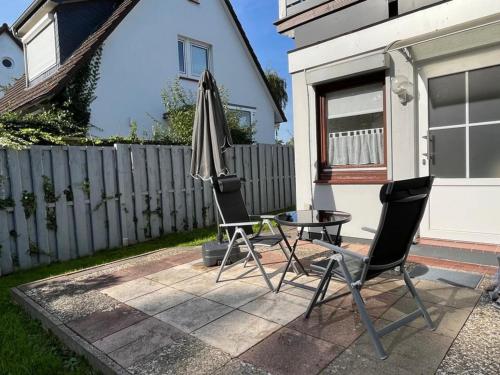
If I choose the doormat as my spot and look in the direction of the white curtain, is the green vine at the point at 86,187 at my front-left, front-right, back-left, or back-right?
front-left

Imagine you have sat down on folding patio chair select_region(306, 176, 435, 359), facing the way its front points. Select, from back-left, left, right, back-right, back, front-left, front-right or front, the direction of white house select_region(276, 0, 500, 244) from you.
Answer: front-right

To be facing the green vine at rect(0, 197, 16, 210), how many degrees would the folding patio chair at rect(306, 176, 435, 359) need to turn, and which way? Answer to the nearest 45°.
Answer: approximately 45° to its left

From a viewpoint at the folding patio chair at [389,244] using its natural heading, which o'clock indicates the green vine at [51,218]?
The green vine is roughly at 11 o'clock from the folding patio chair.

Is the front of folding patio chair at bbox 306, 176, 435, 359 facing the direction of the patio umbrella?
yes

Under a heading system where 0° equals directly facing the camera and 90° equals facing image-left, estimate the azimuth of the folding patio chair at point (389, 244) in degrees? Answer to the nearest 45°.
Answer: approximately 135°

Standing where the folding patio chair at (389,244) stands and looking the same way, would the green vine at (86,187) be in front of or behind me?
in front

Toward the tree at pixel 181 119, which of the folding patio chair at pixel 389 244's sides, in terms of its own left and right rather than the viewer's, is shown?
front

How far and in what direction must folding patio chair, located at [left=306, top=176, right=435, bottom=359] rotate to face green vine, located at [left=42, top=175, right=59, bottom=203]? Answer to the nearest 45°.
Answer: approximately 45° to its left

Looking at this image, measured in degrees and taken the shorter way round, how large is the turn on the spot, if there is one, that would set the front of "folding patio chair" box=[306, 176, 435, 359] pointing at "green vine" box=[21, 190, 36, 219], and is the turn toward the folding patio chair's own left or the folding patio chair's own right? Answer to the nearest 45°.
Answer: approximately 45° to the folding patio chair's own left

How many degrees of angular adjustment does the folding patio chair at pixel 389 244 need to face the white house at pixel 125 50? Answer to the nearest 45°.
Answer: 0° — it already faces it

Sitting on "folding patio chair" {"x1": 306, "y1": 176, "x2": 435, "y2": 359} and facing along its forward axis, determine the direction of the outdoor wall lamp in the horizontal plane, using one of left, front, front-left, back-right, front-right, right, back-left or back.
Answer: front-right

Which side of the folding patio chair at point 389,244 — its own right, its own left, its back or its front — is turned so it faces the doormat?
right

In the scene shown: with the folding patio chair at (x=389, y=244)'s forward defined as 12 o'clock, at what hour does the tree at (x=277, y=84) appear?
The tree is roughly at 1 o'clock from the folding patio chair.

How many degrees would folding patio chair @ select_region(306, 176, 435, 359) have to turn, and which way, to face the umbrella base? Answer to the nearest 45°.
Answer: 0° — it already faces it
